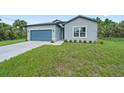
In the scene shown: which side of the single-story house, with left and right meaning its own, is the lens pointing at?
front
